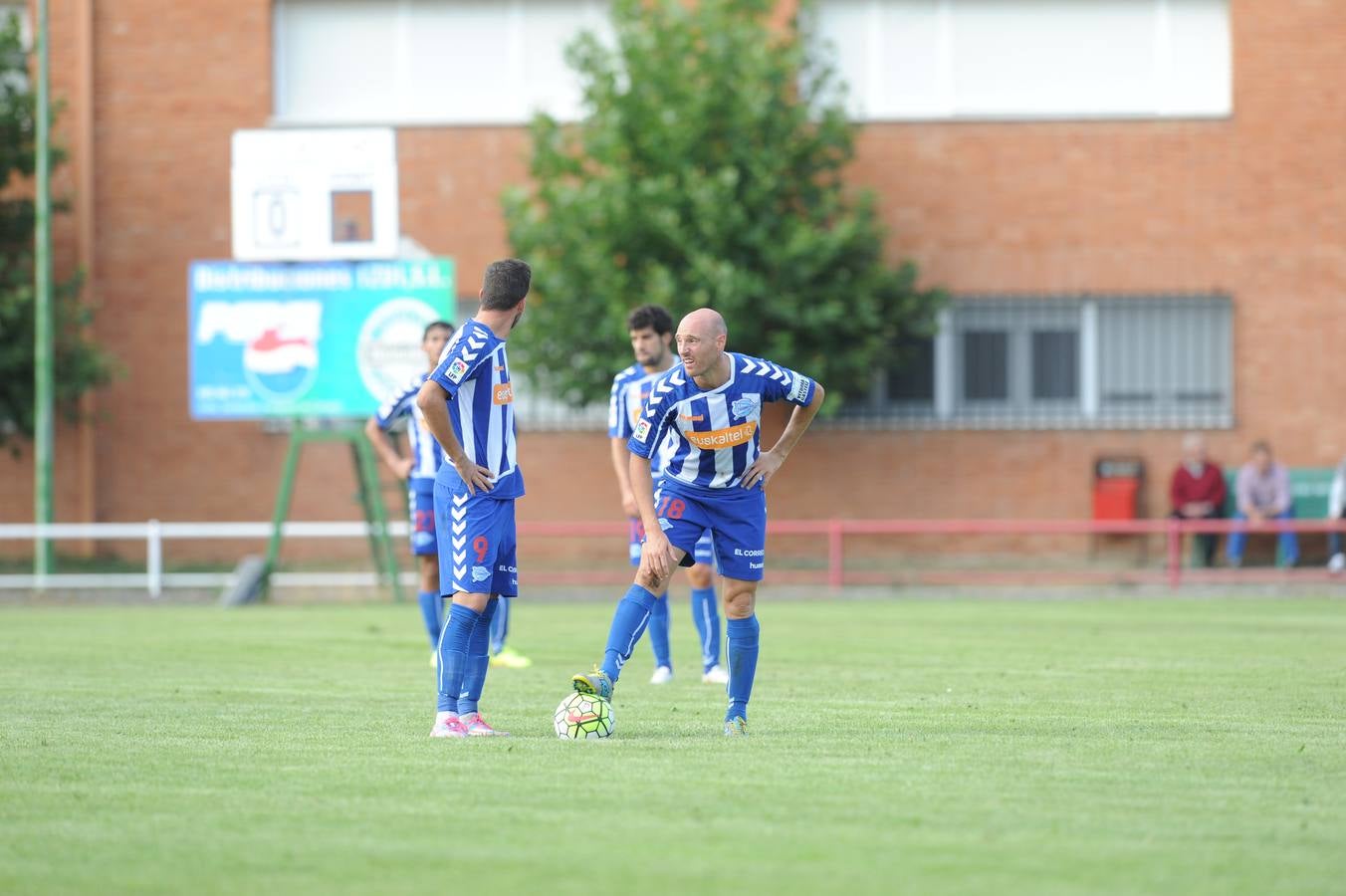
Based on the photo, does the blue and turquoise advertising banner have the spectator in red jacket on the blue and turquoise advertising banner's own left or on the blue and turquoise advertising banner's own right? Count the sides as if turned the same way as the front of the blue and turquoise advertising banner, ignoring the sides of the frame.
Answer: on the blue and turquoise advertising banner's own left

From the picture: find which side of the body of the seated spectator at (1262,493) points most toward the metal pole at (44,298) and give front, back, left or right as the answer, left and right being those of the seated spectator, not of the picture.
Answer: right

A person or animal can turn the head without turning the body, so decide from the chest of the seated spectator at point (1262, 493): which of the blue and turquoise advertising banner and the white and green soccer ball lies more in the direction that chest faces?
the white and green soccer ball

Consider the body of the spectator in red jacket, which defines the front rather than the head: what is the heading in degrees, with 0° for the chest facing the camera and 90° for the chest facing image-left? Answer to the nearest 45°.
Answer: approximately 0°

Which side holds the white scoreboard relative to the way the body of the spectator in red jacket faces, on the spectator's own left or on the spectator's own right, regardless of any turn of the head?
on the spectator's own right

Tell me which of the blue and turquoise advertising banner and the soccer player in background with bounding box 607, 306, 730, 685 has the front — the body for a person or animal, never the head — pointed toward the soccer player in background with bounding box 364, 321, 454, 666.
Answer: the blue and turquoise advertising banner

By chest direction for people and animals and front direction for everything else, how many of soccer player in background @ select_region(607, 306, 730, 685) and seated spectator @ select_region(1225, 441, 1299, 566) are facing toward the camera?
2
